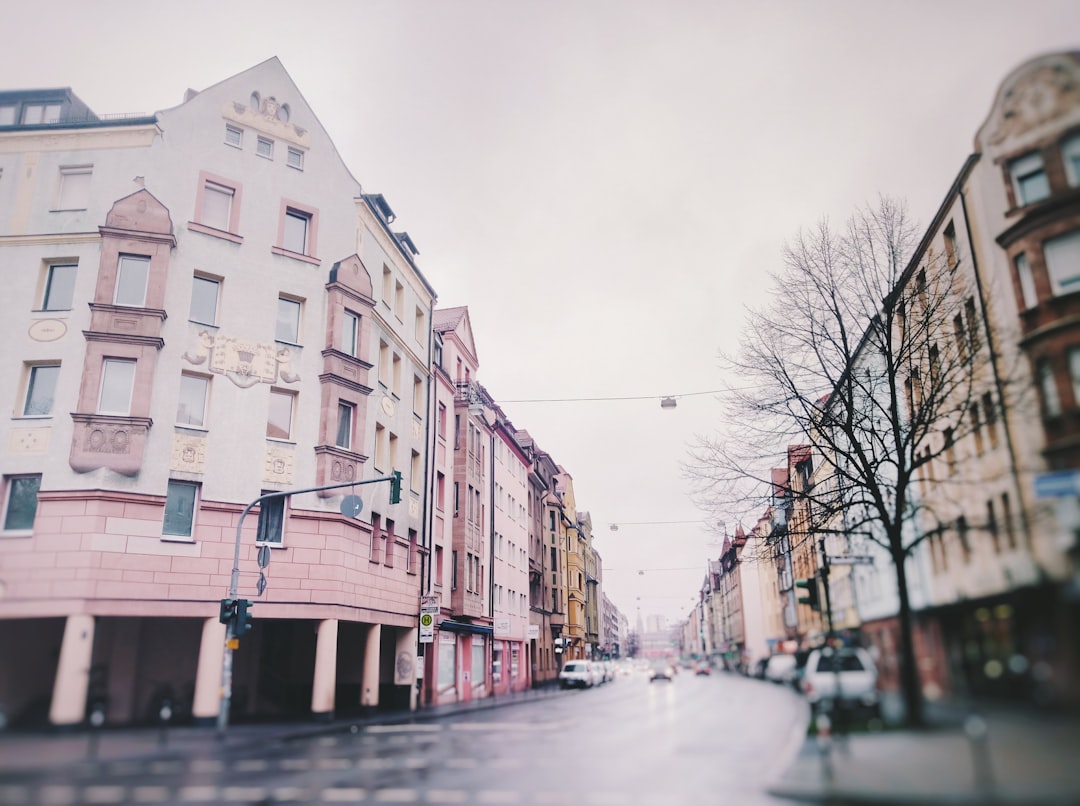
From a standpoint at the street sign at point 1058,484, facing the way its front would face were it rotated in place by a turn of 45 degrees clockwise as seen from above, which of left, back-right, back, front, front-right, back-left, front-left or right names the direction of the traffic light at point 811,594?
right

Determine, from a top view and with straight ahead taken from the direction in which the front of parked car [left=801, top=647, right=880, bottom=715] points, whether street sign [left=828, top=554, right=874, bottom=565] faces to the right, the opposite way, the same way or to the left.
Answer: the opposite way

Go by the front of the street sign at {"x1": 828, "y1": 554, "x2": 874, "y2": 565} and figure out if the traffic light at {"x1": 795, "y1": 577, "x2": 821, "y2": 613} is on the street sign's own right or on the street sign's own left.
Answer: on the street sign's own right

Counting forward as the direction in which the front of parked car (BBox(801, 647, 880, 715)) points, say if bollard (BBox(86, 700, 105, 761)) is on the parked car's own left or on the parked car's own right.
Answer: on the parked car's own left

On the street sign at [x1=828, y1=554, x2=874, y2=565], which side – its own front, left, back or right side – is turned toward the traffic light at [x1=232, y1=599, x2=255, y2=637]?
right

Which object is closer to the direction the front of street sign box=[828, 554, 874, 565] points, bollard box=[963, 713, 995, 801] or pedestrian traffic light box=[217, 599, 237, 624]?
the bollard

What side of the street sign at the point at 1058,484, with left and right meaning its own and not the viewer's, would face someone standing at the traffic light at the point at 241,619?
right

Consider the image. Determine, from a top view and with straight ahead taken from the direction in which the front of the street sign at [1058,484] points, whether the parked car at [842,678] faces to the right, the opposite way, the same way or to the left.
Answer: the opposite way

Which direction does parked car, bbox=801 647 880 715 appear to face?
away from the camera

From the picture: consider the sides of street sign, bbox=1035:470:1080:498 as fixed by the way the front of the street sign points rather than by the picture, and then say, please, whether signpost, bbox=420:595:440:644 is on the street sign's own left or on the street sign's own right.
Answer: on the street sign's own right

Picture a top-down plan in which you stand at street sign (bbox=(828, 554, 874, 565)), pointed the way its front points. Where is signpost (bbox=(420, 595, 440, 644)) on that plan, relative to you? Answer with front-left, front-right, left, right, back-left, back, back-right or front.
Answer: back-right
